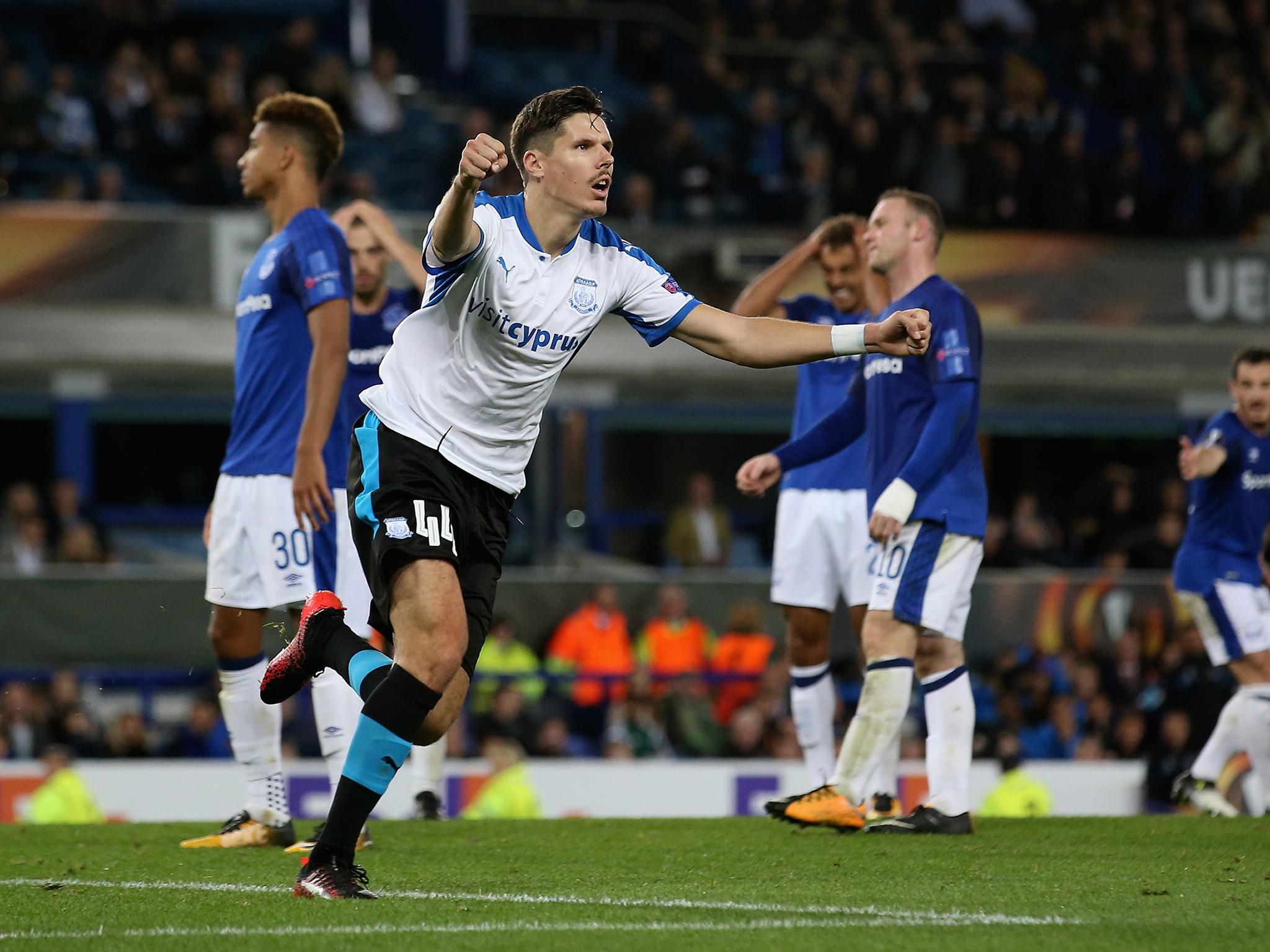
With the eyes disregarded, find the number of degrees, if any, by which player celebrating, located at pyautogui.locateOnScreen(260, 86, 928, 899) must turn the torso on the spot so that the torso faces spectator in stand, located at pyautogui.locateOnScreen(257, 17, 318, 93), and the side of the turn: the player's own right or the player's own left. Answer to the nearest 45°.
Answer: approximately 135° to the player's own left

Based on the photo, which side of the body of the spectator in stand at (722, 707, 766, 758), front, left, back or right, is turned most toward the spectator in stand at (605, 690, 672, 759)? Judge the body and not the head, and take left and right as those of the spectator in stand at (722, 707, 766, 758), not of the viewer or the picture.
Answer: right

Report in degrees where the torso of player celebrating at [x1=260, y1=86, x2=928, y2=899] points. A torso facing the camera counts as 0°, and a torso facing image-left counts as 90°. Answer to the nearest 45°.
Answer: approximately 315°

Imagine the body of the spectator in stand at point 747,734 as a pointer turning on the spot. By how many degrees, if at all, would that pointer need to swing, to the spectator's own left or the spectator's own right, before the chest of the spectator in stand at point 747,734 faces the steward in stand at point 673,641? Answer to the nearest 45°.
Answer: approximately 180°

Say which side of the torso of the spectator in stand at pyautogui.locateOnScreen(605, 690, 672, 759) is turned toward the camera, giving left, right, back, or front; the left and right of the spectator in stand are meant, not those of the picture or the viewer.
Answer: front

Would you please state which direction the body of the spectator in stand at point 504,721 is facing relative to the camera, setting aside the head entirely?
toward the camera

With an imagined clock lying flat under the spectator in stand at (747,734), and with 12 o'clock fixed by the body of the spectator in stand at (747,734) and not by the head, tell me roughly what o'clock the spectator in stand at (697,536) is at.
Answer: the spectator in stand at (697,536) is roughly at 6 o'clock from the spectator in stand at (747,734).

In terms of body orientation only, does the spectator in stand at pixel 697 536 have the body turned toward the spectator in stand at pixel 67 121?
no

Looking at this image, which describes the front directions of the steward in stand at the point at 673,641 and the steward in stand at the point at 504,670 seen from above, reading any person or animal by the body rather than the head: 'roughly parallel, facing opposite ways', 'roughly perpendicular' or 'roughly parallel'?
roughly parallel

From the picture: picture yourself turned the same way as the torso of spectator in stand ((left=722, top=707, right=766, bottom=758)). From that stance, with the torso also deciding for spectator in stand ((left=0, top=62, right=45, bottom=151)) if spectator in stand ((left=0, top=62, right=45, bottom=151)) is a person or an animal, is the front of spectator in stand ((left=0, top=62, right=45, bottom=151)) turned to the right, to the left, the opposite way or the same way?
the same way

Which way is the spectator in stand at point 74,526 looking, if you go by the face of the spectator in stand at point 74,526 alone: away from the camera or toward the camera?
toward the camera
